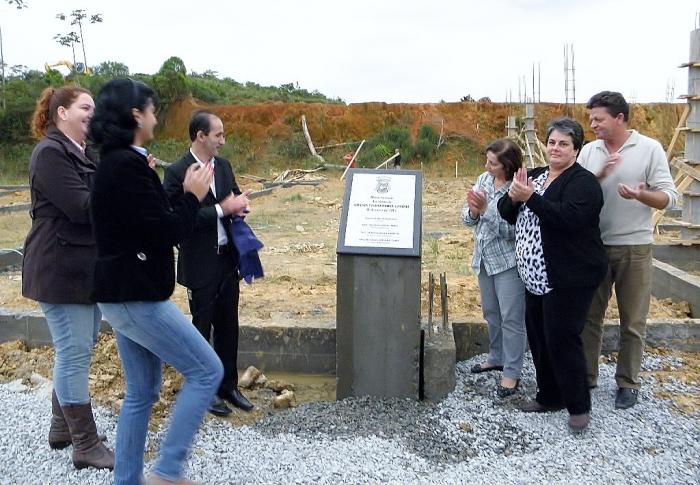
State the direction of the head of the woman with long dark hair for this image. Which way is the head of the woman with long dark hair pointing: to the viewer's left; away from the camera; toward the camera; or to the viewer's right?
to the viewer's right

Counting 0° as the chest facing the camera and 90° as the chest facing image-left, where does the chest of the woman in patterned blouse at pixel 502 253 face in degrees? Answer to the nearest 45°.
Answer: approximately 45°

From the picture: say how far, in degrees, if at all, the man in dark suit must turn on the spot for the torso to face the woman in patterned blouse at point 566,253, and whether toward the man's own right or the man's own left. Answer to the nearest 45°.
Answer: approximately 45° to the man's own left

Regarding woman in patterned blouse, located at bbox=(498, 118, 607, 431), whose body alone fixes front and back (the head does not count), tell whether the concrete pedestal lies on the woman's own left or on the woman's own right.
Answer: on the woman's own right

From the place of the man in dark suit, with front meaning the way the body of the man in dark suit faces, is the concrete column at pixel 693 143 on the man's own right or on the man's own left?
on the man's own left

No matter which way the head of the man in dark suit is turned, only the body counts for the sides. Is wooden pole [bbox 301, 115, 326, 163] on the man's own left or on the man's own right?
on the man's own left

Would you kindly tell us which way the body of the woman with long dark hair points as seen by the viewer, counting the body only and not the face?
to the viewer's right

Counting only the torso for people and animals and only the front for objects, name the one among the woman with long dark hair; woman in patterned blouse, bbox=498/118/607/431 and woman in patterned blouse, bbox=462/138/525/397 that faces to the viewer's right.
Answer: the woman with long dark hair

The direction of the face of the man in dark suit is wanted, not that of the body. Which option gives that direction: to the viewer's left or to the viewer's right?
to the viewer's right

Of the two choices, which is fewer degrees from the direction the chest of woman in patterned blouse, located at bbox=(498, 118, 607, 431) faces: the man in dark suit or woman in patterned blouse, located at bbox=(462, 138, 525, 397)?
the man in dark suit

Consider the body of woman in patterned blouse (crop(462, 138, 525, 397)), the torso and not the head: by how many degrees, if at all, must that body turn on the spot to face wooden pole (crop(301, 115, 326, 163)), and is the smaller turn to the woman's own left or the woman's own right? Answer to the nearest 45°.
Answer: approximately 135° to the woman's own right

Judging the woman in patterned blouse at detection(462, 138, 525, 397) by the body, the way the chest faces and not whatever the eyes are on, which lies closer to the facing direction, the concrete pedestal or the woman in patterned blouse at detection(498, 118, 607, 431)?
the concrete pedestal
